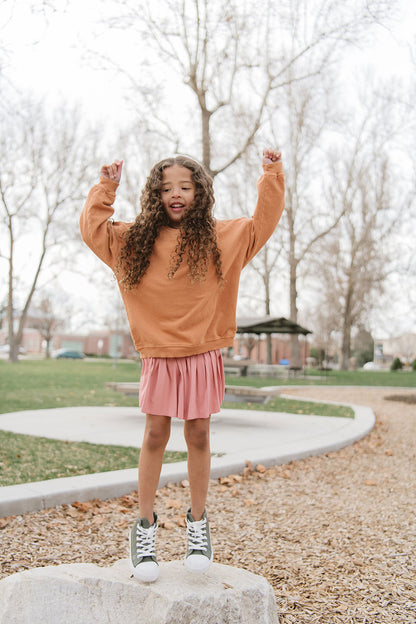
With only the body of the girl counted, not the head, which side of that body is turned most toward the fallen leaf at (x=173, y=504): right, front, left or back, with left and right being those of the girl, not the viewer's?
back

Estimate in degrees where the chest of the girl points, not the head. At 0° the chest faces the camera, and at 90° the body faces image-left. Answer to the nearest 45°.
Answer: approximately 0°

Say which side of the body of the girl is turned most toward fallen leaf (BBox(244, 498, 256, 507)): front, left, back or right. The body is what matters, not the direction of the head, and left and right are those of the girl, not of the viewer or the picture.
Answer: back
